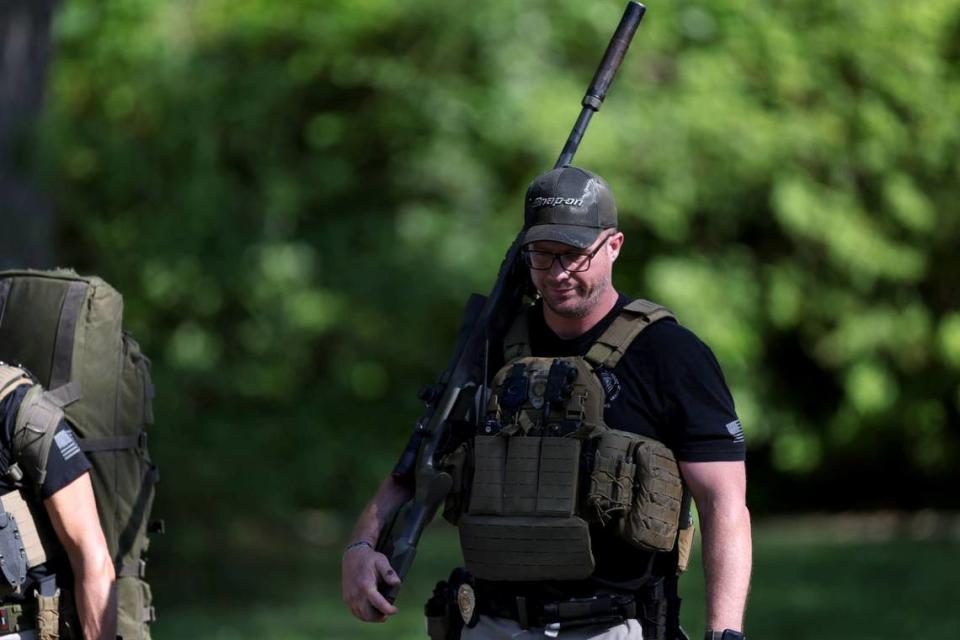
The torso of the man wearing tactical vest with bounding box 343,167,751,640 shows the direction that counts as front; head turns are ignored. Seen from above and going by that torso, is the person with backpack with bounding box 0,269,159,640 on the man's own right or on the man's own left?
on the man's own right

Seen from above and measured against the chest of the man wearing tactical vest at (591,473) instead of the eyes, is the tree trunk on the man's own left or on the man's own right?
on the man's own right

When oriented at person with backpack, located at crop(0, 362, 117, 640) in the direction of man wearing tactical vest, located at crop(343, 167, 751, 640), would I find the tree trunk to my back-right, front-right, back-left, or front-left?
back-left

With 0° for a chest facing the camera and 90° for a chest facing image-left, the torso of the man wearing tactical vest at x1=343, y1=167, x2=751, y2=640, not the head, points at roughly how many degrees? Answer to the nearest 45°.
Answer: approximately 45°

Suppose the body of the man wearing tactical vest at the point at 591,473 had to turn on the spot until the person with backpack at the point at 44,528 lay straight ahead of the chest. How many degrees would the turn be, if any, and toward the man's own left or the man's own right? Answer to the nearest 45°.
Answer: approximately 45° to the man's own right
